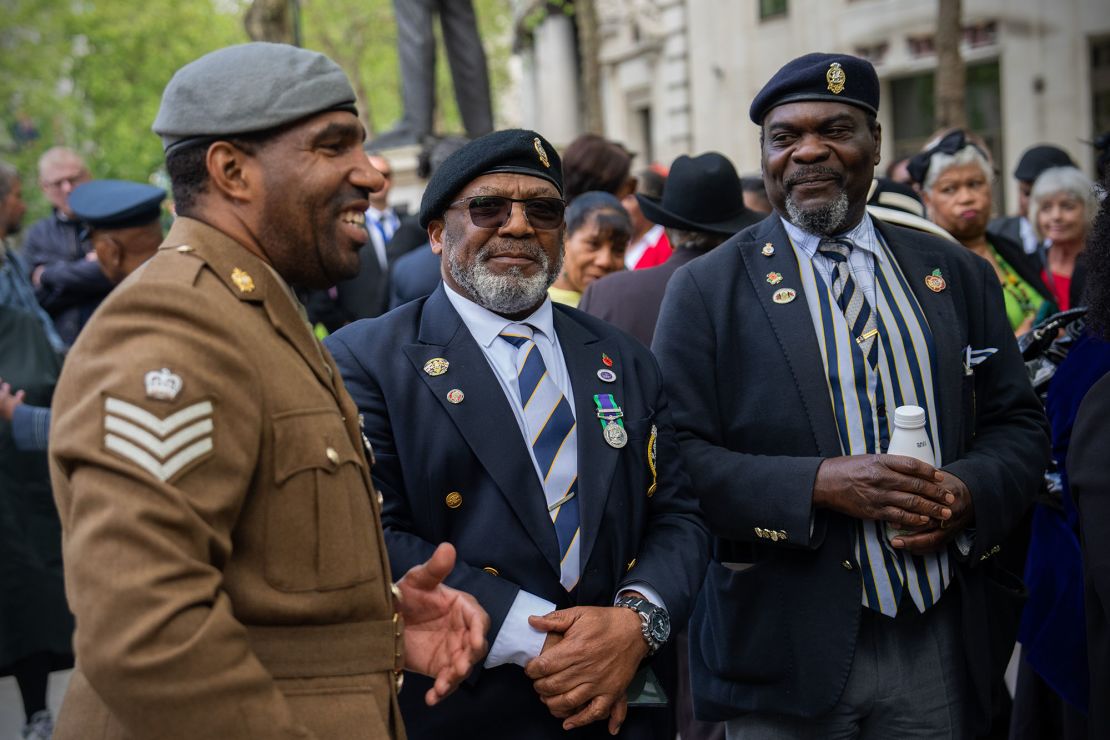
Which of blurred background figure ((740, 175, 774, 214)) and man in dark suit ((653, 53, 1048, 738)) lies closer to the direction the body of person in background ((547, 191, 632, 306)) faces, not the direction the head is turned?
the man in dark suit

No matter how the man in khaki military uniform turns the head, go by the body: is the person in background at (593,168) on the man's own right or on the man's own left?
on the man's own left

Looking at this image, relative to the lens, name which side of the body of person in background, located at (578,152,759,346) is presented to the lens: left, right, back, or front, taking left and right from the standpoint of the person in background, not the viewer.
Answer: back

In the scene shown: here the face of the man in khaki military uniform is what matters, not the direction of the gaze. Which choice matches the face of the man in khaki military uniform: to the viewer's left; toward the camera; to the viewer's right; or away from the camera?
to the viewer's right

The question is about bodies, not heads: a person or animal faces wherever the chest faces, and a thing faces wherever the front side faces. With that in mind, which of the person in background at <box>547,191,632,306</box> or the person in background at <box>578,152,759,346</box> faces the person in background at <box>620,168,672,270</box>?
the person in background at <box>578,152,759,346</box>

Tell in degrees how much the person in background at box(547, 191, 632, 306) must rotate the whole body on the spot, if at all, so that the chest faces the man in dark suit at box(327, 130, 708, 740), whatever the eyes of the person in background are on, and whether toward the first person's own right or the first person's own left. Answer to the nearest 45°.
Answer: approximately 45° to the first person's own right

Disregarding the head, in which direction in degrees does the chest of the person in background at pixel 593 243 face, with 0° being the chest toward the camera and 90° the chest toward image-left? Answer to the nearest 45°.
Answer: approximately 315°

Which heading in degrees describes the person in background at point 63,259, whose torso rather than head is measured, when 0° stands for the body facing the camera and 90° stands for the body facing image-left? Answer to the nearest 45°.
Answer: approximately 315°

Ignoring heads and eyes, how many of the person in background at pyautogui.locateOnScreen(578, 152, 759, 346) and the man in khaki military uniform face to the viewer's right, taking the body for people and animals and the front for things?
1

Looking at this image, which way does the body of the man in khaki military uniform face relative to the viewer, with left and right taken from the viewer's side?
facing to the right of the viewer

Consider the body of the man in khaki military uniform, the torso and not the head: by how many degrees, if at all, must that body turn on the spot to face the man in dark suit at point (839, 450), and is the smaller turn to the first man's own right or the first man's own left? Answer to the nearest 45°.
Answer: approximately 45° to the first man's own left
